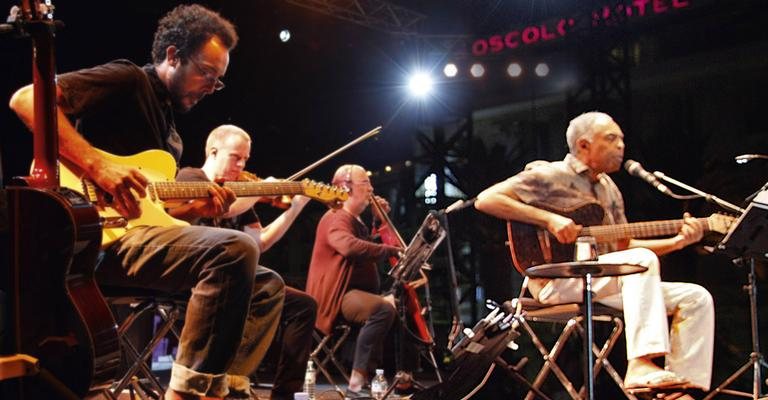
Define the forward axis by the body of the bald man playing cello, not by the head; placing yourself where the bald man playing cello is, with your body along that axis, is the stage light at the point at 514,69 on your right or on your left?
on your left

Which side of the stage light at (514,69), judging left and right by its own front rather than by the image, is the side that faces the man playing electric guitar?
front

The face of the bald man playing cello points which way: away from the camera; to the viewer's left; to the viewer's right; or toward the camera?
to the viewer's right

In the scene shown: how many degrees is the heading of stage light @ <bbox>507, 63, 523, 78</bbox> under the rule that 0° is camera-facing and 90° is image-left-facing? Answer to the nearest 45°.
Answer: approximately 0°

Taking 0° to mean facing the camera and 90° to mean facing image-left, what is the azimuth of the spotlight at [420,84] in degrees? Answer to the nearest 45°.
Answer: approximately 0°

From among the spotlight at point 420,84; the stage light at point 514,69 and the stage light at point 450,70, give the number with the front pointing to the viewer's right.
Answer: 0

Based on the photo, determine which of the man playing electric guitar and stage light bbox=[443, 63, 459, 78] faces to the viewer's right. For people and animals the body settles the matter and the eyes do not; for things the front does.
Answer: the man playing electric guitar

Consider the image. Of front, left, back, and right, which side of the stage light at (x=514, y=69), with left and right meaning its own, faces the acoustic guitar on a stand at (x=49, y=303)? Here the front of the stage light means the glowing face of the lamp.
front

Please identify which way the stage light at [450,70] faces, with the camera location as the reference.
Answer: facing the viewer

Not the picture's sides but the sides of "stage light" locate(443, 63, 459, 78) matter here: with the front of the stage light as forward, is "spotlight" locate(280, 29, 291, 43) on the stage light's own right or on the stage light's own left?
on the stage light's own right

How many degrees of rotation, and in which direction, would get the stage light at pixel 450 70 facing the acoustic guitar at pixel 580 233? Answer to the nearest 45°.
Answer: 0° — it already faces it

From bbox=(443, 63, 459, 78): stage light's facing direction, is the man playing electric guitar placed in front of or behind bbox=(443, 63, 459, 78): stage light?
in front
